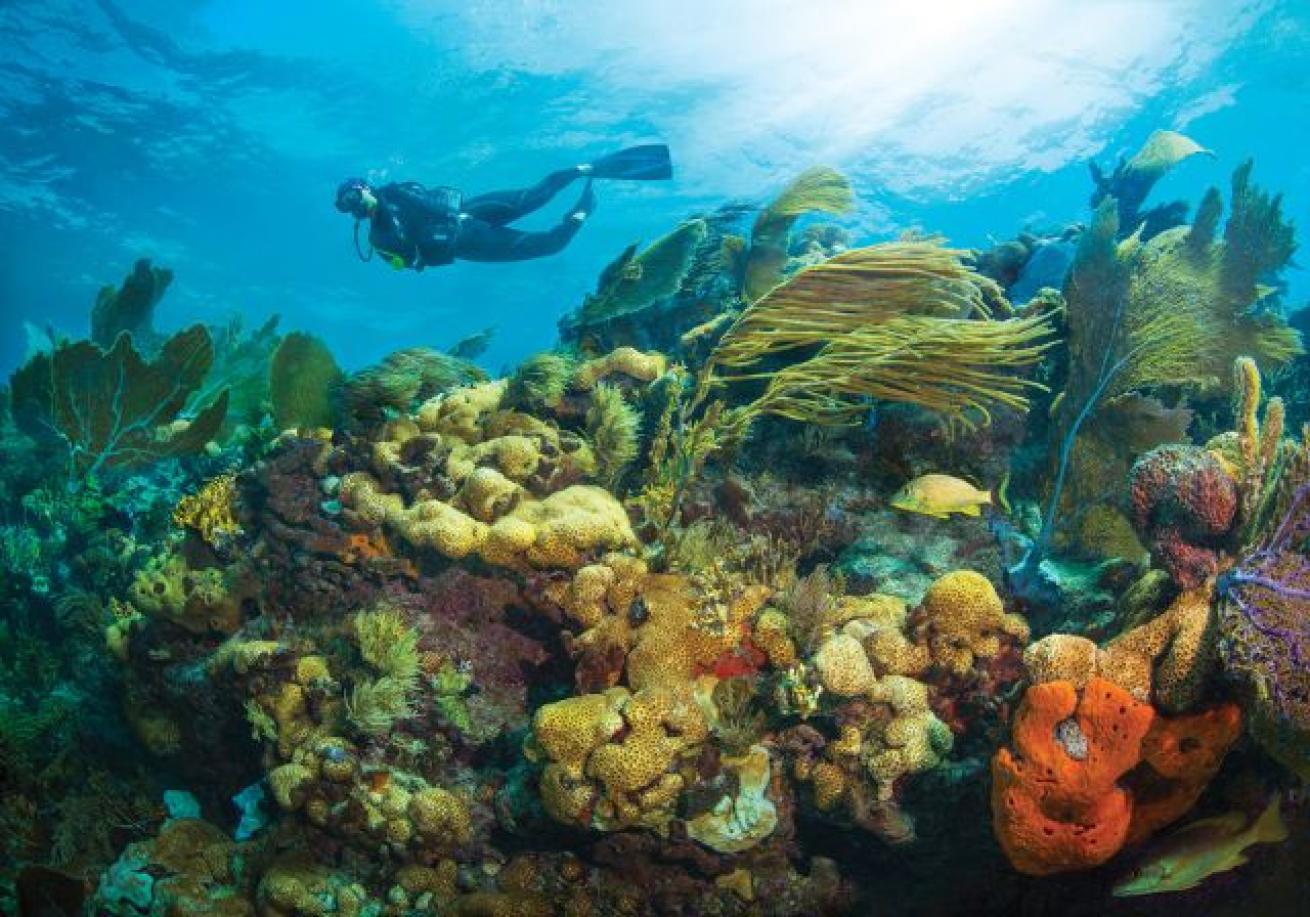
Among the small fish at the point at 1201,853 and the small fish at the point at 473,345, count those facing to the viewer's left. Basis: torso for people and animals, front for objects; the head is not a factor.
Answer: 2

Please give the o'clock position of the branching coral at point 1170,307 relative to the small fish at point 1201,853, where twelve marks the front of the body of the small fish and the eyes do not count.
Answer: The branching coral is roughly at 3 o'clock from the small fish.

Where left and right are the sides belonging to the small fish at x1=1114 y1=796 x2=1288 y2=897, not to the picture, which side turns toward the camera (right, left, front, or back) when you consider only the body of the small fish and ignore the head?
left

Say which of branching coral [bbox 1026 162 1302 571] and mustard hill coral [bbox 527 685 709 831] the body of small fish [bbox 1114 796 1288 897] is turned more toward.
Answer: the mustard hill coral

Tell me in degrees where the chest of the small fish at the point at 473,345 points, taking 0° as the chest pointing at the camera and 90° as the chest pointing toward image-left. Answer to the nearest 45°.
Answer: approximately 90°
